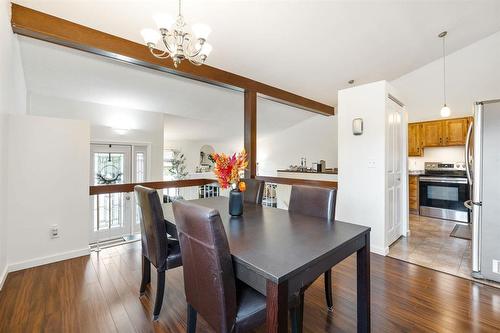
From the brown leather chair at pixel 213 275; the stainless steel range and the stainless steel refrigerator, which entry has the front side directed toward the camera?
the stainless steel range

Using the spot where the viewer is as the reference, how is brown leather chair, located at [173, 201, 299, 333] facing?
facing away from the viewer and to the right of the viewer

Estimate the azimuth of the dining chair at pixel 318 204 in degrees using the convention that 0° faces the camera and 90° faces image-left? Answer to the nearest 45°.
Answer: approximately 45°

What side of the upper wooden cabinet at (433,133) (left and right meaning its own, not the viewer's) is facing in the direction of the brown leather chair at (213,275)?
front

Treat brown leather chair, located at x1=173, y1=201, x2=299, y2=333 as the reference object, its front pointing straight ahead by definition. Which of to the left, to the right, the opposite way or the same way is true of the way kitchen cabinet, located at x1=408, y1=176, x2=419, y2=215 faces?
the opposite way

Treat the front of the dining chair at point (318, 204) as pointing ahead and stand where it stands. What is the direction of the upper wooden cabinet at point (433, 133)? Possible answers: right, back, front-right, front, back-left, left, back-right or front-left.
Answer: back

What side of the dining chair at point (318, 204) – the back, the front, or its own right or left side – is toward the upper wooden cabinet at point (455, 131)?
back

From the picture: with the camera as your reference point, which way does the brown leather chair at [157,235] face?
facing away from the viewer and to the right of the viewer

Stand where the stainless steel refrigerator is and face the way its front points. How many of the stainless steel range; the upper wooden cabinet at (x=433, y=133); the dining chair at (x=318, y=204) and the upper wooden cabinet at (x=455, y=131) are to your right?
3

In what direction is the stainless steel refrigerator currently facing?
to the viewer's left
